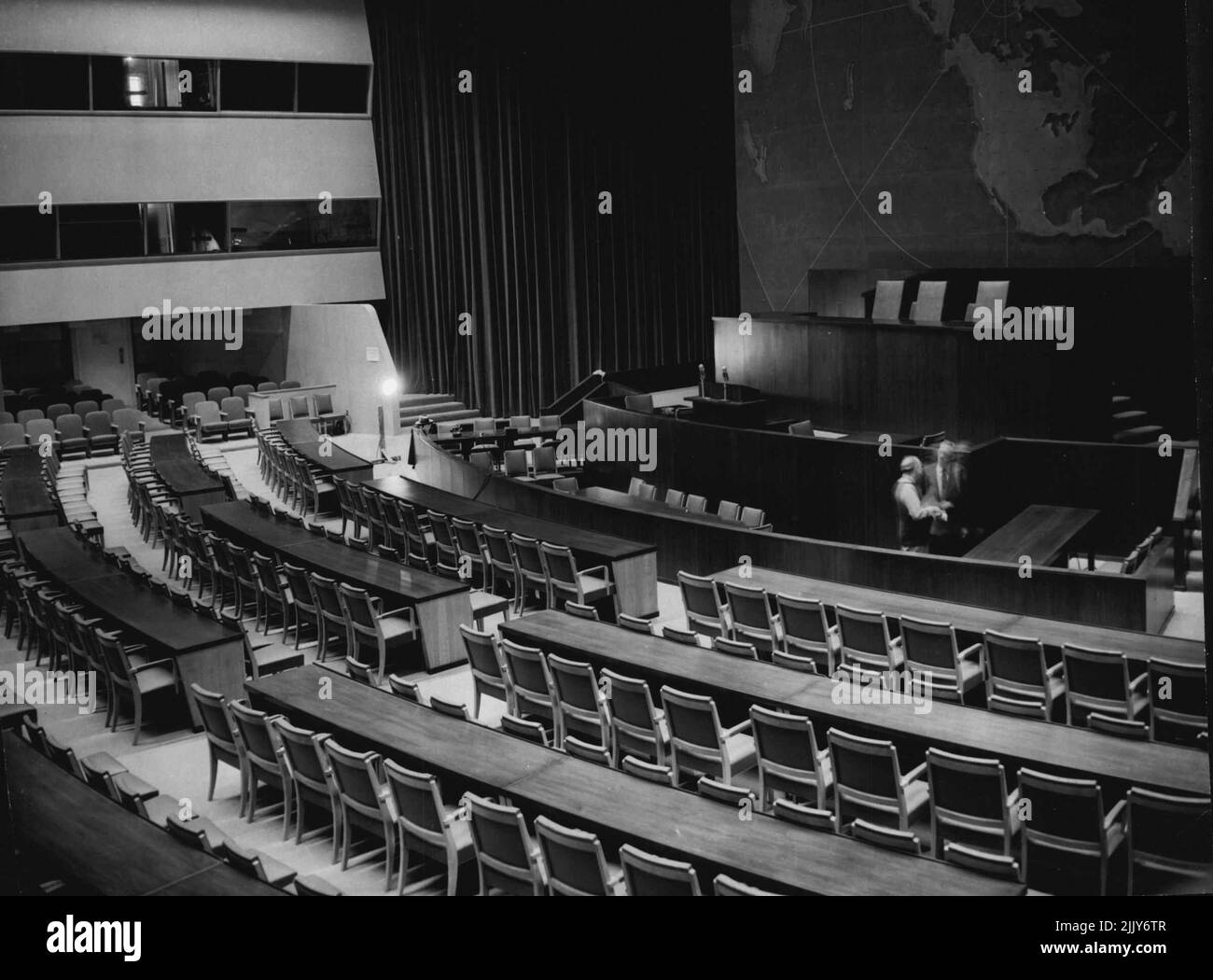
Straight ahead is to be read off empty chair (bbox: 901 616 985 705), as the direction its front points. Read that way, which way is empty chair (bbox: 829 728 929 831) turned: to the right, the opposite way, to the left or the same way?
the same way

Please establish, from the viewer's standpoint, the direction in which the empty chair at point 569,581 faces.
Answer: facing away from the viewer and to the right of the viewer

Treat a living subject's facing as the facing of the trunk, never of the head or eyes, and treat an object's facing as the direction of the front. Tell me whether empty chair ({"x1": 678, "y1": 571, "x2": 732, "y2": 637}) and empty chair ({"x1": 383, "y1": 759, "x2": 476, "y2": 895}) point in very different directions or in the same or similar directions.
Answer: same or similar directions

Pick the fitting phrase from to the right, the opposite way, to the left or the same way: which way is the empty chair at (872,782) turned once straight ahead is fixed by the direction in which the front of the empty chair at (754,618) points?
the same way

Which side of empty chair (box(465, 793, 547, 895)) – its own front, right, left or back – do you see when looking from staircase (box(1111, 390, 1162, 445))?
front

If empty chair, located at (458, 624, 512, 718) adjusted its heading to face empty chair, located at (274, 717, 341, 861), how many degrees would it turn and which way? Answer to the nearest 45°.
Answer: approximately 180°

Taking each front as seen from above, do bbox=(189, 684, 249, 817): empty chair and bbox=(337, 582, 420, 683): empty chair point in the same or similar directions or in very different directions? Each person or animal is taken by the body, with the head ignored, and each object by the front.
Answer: same or similar directions

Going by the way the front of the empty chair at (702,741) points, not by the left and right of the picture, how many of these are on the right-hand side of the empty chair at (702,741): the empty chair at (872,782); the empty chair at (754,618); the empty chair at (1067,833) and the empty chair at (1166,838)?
3

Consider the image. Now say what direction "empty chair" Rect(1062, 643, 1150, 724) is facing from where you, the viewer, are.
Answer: facing away from the viewer and to the right of the viewer

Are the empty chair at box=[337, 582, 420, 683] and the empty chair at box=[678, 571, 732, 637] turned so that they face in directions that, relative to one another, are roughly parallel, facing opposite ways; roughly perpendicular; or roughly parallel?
roughly parallel

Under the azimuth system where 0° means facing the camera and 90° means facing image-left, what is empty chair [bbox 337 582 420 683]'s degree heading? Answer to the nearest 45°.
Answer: approximately 225°

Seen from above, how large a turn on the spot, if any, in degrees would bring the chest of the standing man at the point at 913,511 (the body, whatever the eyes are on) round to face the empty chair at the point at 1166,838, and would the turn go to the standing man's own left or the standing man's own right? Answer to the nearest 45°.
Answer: approximately 90° to the standing man's own right

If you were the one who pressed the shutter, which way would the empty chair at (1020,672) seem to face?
facing away from the viewer and to the right of the viewer

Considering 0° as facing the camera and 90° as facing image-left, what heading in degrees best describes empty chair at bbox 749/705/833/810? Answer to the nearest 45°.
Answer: approximately 225°

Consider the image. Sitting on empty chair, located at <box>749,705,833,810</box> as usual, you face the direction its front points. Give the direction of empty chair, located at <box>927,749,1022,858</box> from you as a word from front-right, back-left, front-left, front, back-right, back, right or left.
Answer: right

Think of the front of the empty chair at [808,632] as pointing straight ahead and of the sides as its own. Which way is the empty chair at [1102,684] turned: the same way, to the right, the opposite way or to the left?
the same way

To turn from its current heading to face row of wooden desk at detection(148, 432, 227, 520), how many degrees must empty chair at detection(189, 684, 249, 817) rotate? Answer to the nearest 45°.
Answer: approximately 45° to its left

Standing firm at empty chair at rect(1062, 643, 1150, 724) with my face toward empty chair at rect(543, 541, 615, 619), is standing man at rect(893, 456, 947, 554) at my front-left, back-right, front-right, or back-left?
front-right

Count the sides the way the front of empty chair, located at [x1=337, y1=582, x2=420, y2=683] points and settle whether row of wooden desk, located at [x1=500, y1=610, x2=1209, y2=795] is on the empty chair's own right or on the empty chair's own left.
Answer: on the empty chair's own right

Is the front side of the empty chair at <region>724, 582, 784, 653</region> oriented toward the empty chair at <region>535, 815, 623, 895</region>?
no

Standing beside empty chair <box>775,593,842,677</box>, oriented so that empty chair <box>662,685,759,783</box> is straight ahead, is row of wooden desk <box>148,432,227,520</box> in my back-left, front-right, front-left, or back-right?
back-right

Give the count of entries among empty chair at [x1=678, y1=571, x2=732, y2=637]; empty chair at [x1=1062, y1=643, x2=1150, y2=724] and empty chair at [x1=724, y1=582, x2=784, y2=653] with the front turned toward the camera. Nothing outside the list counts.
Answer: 0

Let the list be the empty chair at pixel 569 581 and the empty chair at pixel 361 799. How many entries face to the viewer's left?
0
